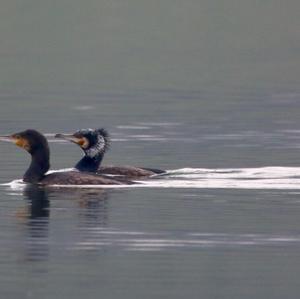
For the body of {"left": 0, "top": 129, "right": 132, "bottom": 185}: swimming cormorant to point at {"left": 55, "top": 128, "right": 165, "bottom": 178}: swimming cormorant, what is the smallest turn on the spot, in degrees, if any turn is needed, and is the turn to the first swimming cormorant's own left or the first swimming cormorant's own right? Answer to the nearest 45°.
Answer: approximately 135° to the first swimming cormorant's own right

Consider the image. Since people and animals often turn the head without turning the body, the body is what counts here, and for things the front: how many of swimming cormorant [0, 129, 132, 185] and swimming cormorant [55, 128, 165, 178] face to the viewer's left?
2

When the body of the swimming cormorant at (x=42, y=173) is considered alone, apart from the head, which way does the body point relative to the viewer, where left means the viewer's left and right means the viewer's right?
facing to the left of the viewer

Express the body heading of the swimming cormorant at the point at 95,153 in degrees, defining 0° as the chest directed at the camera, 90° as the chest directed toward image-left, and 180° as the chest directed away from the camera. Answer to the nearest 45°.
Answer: approximately 90°

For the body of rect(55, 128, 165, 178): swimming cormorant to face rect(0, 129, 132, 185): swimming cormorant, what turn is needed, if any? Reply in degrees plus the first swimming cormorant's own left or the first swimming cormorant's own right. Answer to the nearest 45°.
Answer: approximately 45° to the first swimming cormorant's own left
